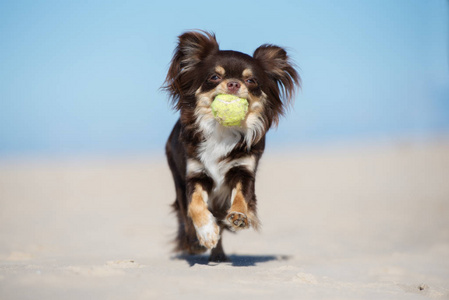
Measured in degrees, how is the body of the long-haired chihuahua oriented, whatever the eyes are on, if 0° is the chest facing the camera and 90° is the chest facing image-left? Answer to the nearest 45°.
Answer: approximately 0°
